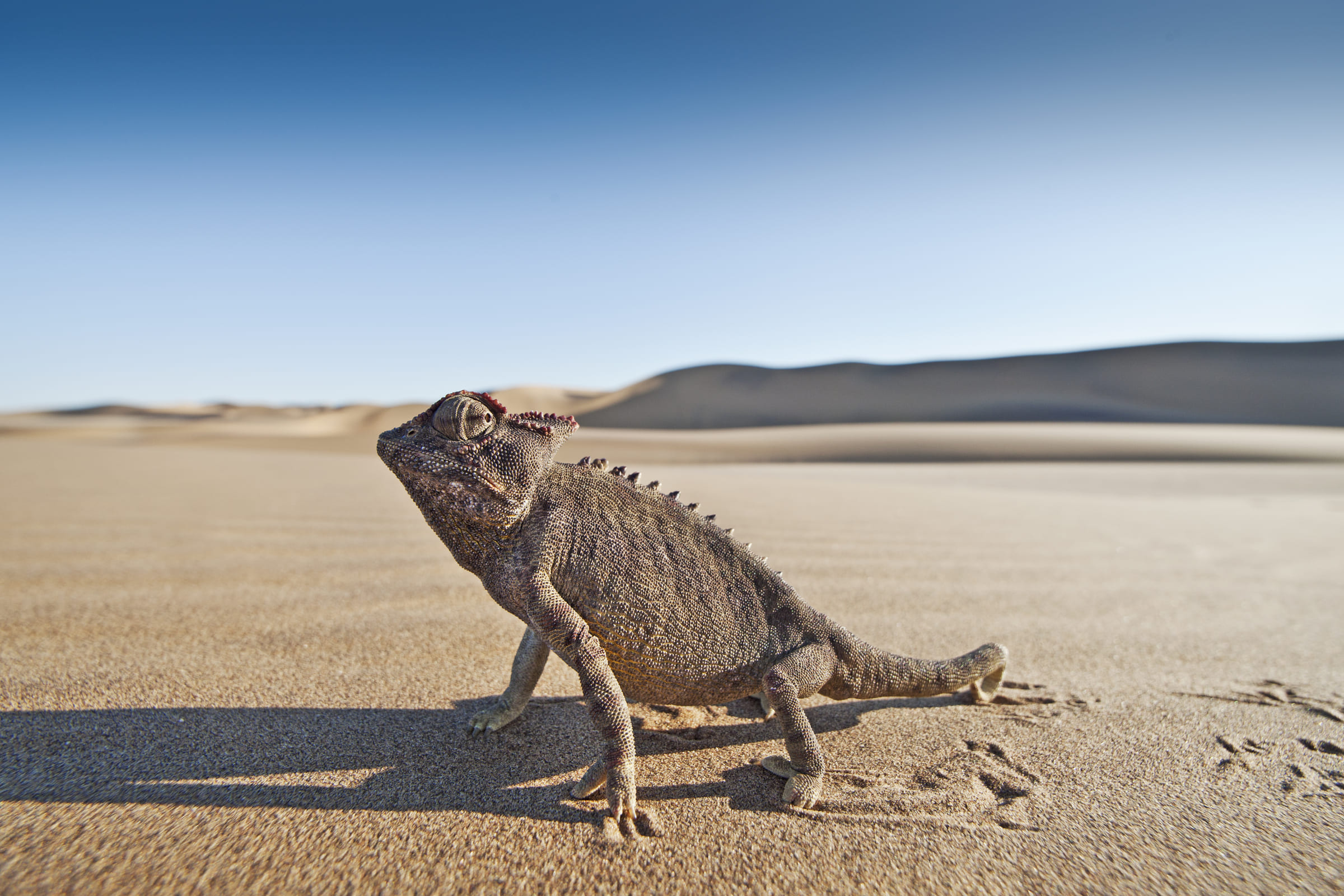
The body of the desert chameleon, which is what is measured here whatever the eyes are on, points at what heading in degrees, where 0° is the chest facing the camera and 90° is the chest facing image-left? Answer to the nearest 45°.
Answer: approximately 90°
